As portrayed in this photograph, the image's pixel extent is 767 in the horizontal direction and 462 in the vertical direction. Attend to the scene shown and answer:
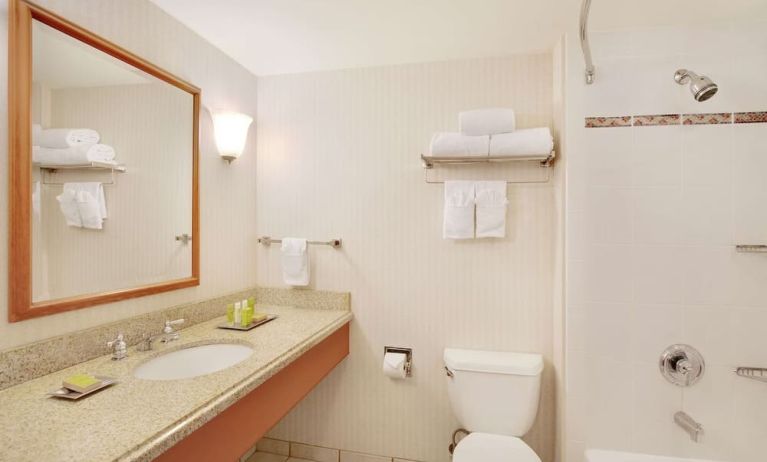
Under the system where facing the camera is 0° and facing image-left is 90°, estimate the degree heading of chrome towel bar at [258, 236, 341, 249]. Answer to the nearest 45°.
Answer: approximately 0°

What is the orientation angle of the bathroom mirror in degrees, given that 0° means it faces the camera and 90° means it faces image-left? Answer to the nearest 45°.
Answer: approximately 315°

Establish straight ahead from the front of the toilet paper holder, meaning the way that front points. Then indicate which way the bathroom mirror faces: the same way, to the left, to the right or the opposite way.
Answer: to the left

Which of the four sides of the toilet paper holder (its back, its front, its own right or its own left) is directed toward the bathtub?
left

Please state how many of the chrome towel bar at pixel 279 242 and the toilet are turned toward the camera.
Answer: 2

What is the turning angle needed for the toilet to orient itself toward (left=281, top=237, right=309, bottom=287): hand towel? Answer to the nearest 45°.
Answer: approximately 90° to its right

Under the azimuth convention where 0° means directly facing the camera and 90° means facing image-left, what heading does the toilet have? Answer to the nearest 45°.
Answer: approximately 0°

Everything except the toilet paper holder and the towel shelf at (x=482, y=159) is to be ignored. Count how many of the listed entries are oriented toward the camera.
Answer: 2
